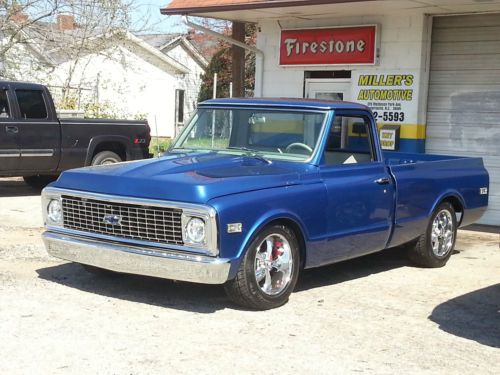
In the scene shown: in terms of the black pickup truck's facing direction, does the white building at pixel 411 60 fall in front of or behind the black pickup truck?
behind

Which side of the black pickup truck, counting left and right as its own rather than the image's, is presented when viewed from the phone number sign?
back

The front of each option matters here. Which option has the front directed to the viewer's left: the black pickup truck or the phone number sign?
the black pickup truck

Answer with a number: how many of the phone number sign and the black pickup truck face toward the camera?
1

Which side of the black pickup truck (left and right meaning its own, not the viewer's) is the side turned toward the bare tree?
right

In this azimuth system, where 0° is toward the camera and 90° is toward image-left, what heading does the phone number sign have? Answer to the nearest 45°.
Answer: approximately 0°

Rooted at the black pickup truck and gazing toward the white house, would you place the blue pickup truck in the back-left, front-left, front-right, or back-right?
back-right

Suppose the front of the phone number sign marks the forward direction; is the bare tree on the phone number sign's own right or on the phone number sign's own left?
on the phone number sign's own right

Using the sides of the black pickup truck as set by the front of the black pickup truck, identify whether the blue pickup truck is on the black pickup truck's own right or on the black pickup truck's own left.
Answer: on the black pickup truck's own left

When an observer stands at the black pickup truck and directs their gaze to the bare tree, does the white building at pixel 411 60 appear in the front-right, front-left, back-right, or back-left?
back-right

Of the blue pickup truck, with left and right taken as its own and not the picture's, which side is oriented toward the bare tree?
right

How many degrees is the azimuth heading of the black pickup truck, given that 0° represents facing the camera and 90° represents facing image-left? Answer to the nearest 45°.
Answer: approximately 90°
